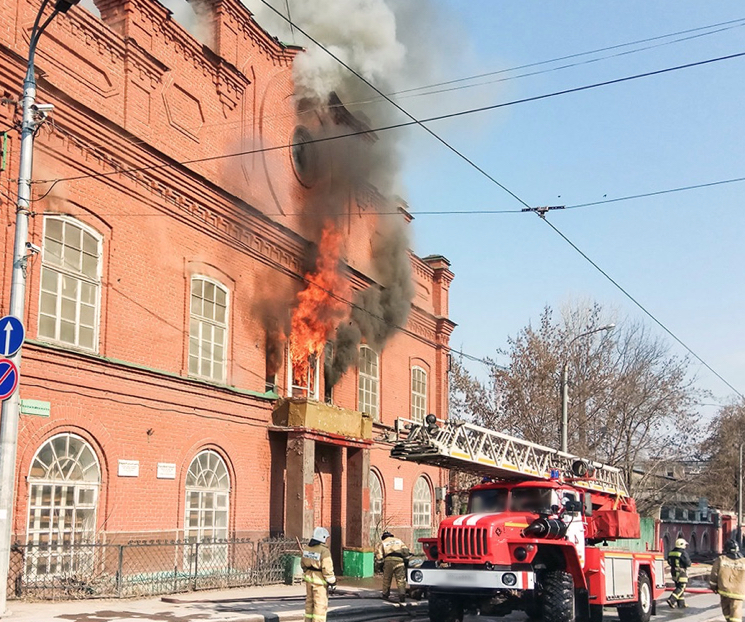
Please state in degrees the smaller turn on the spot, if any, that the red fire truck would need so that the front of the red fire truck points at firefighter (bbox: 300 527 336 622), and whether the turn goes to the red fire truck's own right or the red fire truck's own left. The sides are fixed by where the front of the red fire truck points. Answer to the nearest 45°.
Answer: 0° — it already faces them

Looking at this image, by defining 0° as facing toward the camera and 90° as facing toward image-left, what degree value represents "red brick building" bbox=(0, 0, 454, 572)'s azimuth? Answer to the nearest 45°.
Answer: approximately 315°

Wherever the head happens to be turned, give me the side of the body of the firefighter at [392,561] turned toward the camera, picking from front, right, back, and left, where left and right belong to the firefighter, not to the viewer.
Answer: back

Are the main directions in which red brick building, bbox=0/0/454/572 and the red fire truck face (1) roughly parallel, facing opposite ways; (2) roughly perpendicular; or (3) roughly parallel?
roughly perpendicular

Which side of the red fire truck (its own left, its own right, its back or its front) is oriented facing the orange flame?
right

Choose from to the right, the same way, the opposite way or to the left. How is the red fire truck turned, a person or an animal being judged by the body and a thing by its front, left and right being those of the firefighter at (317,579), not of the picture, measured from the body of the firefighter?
the opposite way

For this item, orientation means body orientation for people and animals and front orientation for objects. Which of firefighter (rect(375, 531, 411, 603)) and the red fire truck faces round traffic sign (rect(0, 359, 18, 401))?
the red fire truck

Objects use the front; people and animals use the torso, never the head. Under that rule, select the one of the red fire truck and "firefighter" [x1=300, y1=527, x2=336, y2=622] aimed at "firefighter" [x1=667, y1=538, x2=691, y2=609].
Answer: "firefighter" [x1=300, y1=527, x2=336, y2=622]

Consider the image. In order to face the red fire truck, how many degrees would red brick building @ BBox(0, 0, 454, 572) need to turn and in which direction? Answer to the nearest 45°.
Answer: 0° — it already faces it

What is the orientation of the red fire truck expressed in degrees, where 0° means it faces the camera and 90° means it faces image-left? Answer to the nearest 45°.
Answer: approximately 45°

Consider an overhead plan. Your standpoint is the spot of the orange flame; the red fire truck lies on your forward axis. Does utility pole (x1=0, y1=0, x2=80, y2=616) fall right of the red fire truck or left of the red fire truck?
right

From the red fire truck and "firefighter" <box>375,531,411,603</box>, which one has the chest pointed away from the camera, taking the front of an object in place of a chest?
the firefighter
